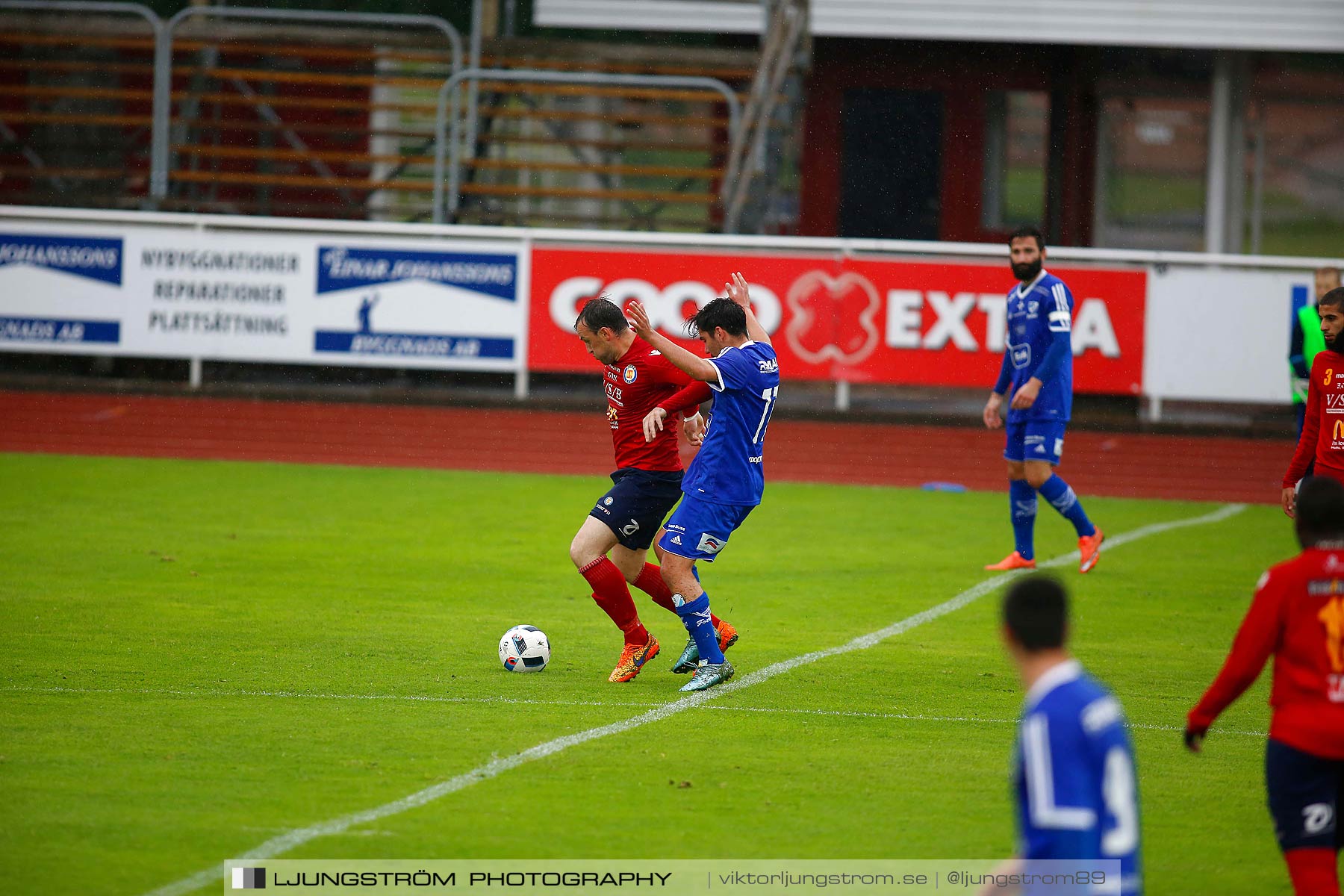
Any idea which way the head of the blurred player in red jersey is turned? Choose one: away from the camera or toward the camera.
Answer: away from the camera

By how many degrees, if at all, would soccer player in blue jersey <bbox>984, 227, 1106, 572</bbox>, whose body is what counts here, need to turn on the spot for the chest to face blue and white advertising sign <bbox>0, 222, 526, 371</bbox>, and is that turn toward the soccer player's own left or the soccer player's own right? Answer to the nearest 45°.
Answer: approximately 90° to the soccer player's own right

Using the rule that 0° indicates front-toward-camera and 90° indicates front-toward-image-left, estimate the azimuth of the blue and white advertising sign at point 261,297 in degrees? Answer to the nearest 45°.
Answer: approximately 0°

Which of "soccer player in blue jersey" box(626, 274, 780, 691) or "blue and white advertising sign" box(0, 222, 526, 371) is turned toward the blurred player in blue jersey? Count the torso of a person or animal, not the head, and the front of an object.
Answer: the blue and white advertising sign

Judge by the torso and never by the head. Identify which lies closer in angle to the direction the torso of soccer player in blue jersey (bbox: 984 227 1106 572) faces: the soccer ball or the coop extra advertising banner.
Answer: the soccer ball

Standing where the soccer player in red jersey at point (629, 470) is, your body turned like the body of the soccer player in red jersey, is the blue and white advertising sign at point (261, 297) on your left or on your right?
on your right

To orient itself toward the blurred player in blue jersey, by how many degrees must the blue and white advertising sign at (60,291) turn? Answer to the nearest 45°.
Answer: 0° — it already faces them

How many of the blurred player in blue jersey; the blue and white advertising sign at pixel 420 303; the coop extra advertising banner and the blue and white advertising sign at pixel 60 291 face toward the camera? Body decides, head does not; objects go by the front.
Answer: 3

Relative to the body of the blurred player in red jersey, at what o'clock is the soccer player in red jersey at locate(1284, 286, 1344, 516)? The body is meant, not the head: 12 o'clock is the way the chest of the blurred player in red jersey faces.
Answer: The soccer player in red jersey is roughly at 12 o'clock from the blurred player in red jersey.
